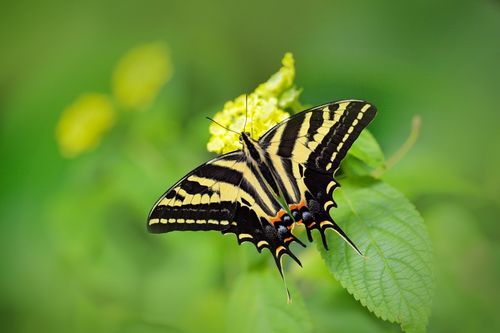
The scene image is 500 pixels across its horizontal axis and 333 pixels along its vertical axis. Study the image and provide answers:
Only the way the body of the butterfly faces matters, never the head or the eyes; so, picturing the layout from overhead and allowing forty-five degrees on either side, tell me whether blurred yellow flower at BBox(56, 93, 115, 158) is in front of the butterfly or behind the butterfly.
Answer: in front

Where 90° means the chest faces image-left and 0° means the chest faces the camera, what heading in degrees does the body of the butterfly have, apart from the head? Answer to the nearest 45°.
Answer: approximately 135°
